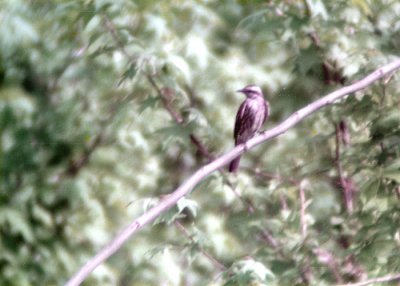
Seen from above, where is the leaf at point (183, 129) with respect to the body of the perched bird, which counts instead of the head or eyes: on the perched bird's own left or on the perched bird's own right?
on the perched bird's own right

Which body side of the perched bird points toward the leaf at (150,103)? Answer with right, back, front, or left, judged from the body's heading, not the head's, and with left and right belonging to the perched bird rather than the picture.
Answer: right
